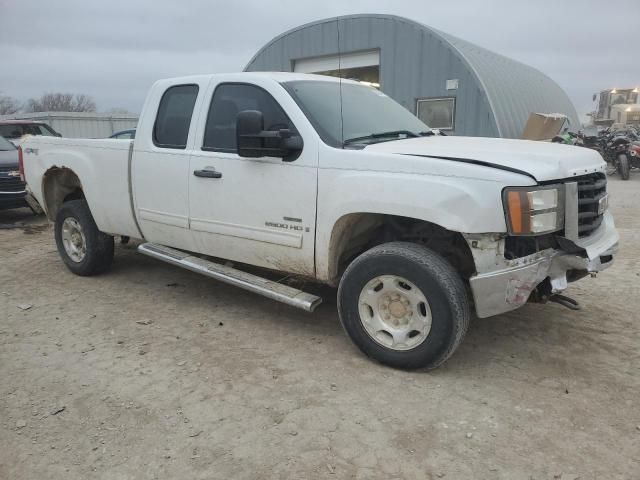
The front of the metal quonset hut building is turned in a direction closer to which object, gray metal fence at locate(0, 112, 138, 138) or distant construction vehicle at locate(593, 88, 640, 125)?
the gray metal fence

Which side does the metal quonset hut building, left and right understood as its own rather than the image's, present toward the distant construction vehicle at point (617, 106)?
back

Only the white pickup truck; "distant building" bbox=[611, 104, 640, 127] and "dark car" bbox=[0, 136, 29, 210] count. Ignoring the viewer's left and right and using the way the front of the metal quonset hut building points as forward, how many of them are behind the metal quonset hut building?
1

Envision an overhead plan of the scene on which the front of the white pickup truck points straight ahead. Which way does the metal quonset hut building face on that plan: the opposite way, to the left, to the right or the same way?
to the right

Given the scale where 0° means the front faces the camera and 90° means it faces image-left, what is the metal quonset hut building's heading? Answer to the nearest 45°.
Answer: approximately 45°

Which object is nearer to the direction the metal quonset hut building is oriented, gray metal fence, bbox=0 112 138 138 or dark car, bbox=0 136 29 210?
the dark car

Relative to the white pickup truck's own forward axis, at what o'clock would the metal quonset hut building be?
The metal quonset hut building is roughly at 8 o'clock from the white pickup truck.

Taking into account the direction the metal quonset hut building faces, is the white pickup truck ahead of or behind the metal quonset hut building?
ahead

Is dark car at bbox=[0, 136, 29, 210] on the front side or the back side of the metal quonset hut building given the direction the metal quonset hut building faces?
on the front side

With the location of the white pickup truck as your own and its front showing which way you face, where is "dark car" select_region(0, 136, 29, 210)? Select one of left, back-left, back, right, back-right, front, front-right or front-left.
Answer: back

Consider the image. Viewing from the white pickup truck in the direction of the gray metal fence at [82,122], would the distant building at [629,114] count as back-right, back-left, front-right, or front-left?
front-right

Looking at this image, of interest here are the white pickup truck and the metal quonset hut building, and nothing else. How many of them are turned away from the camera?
0

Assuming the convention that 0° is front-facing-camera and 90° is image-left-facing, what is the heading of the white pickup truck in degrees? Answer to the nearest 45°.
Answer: approximately 315°

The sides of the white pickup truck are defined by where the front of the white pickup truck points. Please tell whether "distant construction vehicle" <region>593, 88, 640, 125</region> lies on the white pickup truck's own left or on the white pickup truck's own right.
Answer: on the white pickup truck's own left

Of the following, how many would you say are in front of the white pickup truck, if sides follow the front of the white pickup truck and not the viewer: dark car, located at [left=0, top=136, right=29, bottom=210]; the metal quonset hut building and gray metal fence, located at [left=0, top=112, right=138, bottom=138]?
0
